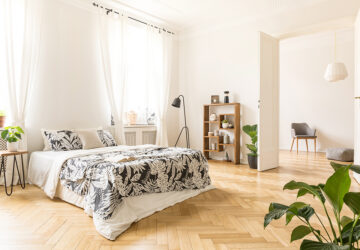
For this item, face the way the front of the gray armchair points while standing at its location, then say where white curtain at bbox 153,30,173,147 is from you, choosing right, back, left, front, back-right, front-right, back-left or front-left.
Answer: right

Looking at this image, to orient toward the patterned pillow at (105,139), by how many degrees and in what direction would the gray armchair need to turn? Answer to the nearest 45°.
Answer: approximately 90° to its right

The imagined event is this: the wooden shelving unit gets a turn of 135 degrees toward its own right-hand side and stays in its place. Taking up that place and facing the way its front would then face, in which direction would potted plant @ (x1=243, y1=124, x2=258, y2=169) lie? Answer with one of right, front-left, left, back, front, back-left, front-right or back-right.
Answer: back-right

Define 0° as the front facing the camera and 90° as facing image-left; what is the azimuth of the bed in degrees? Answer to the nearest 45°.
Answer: approximately 315°

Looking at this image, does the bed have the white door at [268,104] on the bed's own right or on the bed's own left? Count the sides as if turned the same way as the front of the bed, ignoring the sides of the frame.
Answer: on the bed's own left

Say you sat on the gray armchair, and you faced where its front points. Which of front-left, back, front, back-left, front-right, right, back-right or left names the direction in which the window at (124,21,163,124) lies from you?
right

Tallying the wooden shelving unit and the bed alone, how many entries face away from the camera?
0

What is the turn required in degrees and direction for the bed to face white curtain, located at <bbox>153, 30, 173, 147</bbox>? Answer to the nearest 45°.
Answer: approximately 135° to its left

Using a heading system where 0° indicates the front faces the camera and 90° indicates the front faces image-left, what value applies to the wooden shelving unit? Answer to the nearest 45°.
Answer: approximately 45°

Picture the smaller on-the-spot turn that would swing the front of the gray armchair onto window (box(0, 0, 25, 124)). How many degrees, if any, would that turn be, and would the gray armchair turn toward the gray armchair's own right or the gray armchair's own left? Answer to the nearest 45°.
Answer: approximately 90° to the gray armchair's own right

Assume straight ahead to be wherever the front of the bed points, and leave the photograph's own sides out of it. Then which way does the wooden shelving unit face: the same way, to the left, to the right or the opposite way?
to the right

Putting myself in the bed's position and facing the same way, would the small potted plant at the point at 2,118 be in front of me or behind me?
behind
